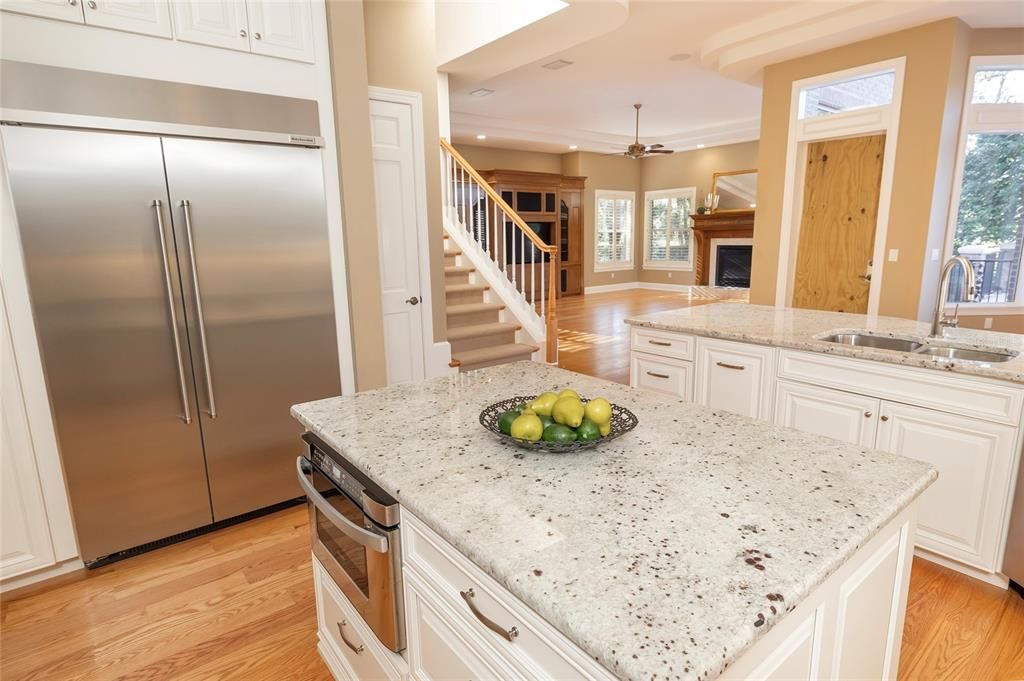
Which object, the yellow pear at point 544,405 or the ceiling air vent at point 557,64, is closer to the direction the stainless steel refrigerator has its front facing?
the yellow pear

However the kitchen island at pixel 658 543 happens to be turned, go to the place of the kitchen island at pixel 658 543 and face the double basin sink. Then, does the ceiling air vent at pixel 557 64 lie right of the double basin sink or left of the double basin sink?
left

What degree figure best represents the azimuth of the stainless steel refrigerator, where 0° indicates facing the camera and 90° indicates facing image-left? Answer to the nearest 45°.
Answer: approximately 315°

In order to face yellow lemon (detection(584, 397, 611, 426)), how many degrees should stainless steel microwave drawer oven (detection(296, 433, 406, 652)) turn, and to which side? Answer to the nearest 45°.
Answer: approximately 135° to its left

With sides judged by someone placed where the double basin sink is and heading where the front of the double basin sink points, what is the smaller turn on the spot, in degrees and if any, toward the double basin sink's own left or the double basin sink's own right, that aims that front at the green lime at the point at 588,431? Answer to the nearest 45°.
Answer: approximately 45° to the double basin sink's own left

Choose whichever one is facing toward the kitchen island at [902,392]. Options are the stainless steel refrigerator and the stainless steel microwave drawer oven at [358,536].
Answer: the stainless steel refrigerator

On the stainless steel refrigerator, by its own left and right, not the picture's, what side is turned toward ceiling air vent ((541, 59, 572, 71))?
left

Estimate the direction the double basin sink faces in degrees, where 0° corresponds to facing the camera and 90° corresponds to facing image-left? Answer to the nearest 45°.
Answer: approximately 45°

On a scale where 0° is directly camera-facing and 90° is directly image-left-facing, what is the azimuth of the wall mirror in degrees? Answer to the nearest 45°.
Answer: approximately 45°

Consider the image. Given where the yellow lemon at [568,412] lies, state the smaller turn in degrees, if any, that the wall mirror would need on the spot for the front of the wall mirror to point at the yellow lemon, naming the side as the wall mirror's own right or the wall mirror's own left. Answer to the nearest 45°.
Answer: approximately 45° to the wall mirror's own left
